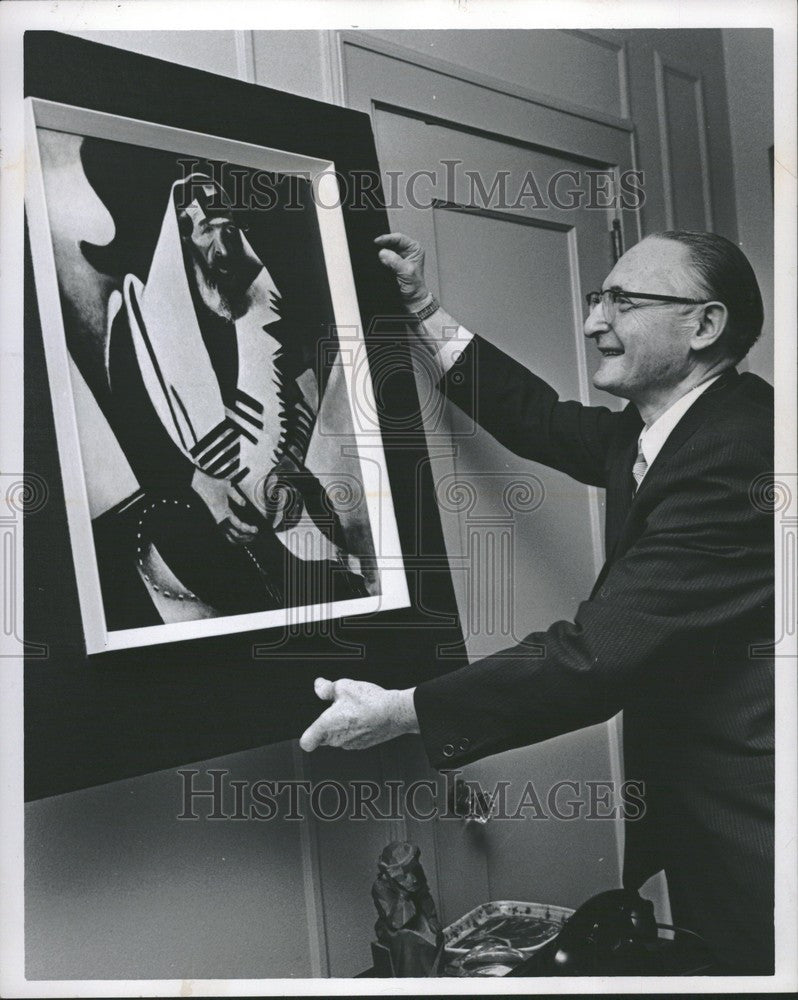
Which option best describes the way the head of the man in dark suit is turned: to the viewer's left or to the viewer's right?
to the viewer's left

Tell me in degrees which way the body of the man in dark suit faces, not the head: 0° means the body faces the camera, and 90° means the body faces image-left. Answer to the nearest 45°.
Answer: approximately 90°
